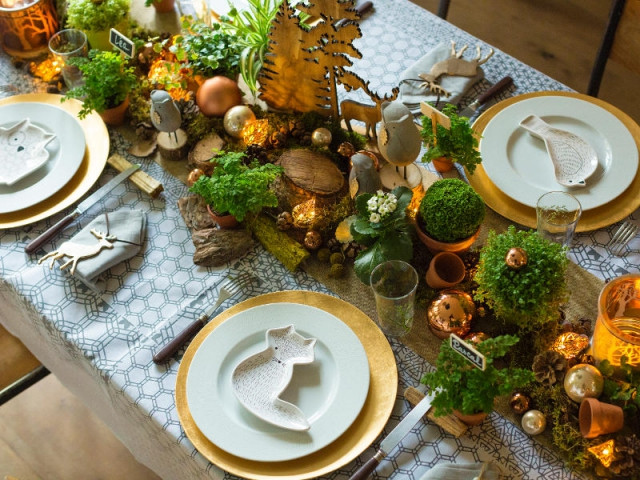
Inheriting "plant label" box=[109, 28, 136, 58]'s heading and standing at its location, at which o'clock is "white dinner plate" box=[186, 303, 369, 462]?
The white dinner plate is roughly at 10 o'clock from the plant label.

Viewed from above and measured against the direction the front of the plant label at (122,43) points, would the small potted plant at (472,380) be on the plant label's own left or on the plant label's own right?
on the plant label's own left

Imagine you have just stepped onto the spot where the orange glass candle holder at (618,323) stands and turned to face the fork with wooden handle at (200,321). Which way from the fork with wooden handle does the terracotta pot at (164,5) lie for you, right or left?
right

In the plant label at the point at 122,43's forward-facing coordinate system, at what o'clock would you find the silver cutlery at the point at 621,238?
The silver cutlery is roughly at 9 o'clock from the plant label.

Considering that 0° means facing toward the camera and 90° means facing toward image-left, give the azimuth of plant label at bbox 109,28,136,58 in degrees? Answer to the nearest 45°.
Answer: approximately 45°

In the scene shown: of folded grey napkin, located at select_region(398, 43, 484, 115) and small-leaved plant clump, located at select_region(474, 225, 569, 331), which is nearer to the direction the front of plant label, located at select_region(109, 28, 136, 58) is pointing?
the small-leaved plant clump

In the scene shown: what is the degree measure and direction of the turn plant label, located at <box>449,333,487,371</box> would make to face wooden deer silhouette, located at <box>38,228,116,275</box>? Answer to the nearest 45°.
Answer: approximately 45° to its right
